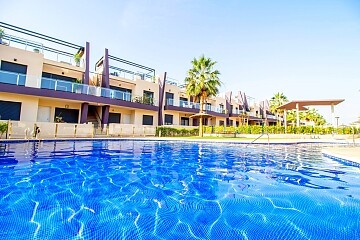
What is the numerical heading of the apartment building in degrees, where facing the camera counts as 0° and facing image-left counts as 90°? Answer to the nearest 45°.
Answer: approximately 315°

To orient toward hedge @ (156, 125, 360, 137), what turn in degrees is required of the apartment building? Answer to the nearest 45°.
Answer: approximately 45° to its left
